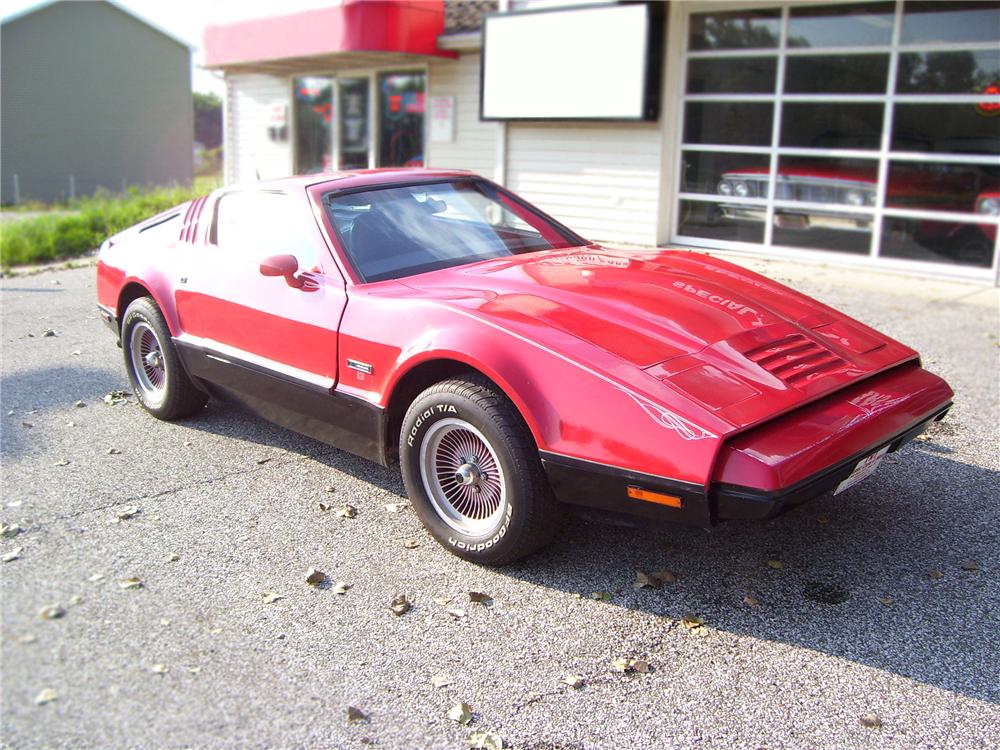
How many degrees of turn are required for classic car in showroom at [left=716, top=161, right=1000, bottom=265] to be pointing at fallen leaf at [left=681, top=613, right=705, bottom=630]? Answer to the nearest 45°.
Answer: approximately 45° to its left

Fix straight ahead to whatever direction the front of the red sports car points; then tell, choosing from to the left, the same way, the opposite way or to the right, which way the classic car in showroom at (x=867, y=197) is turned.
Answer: to the right

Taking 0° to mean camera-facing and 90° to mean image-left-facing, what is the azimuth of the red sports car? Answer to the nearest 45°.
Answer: approximately 315°

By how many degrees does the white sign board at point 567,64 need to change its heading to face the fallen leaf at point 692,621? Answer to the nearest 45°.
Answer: approximately 45° to its left

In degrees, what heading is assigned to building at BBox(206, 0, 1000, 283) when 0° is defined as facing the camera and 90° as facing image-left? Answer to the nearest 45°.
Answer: approximately 45°

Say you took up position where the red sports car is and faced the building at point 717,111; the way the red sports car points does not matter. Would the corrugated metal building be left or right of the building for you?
left

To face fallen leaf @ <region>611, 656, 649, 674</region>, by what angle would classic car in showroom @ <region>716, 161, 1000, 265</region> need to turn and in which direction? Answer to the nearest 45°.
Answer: approximately 45° to its left

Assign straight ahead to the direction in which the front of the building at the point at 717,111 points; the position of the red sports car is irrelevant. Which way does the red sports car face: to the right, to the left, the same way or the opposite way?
to the left
